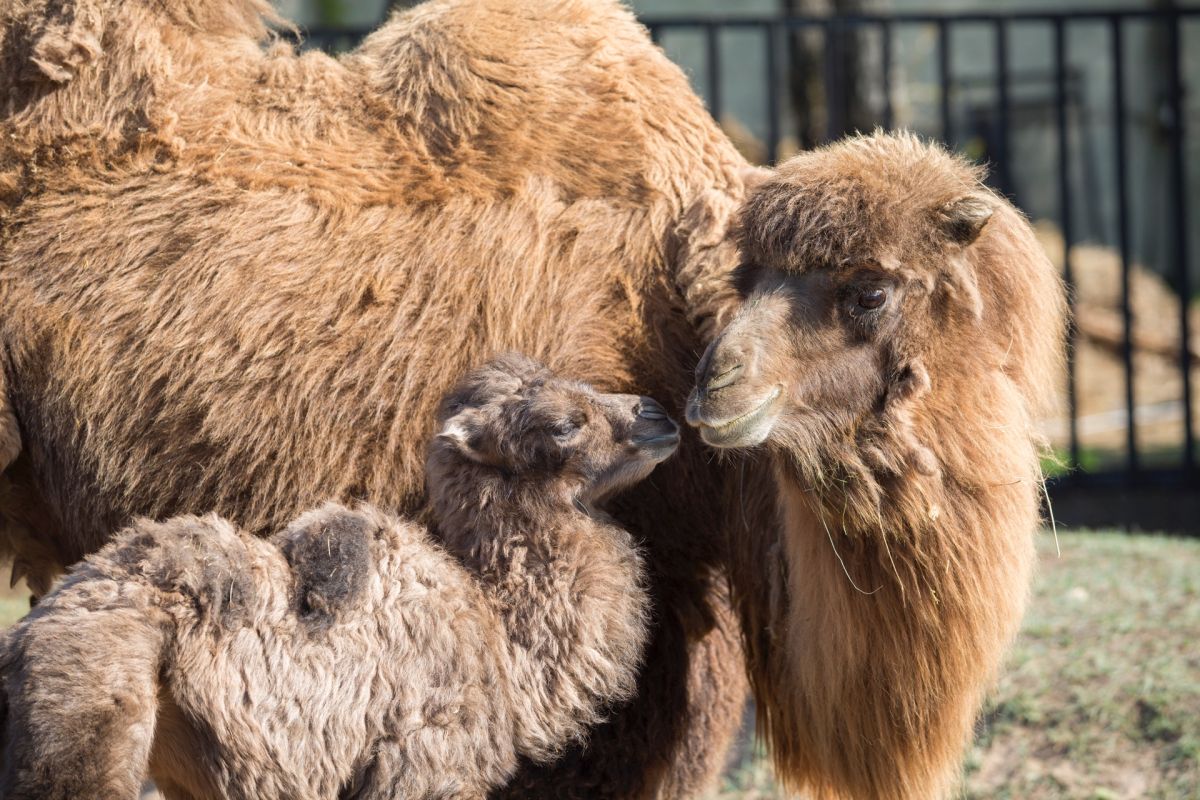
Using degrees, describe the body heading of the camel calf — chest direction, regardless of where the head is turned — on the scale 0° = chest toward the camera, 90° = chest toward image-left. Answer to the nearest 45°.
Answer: approximately 270°

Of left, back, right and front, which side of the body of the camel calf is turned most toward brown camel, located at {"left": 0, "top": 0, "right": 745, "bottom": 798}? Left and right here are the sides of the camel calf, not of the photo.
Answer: left

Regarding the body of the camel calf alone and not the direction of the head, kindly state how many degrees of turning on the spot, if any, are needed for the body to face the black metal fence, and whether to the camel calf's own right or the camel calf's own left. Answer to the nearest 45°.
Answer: approximately 45° to the camel calf's own left
